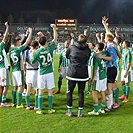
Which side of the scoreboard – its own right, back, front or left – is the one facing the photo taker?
front
